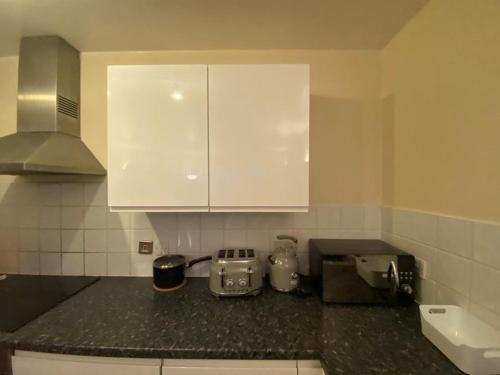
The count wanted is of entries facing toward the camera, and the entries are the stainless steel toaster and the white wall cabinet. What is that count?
2

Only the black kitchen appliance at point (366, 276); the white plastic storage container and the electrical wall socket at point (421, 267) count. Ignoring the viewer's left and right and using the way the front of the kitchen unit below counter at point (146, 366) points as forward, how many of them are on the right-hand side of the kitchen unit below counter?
0

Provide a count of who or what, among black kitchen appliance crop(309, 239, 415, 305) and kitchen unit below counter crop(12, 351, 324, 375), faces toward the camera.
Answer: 2

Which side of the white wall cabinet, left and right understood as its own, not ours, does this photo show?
front

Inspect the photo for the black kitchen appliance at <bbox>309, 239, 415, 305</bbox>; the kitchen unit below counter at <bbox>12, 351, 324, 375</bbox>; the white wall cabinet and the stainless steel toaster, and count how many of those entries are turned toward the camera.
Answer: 4

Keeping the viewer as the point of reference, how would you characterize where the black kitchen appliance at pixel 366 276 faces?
facing the viewer

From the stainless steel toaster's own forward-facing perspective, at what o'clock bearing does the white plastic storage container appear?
The white plastic storage container is roughly at 10 o'clock from the stainless steel toaster.

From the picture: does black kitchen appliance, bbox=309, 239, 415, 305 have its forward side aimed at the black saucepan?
no

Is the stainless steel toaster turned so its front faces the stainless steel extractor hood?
no

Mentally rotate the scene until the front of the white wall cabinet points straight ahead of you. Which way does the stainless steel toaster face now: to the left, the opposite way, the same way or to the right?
the same way

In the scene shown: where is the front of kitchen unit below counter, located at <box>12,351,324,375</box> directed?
toward the camera

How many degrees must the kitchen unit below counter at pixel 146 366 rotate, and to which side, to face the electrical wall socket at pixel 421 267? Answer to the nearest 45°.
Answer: approximately 90° to its left

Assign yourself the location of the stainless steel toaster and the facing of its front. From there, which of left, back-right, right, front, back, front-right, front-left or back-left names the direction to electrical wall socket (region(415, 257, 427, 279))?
left

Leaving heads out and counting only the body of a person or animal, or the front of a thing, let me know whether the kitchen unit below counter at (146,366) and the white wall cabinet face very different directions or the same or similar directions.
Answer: same or similar directions
